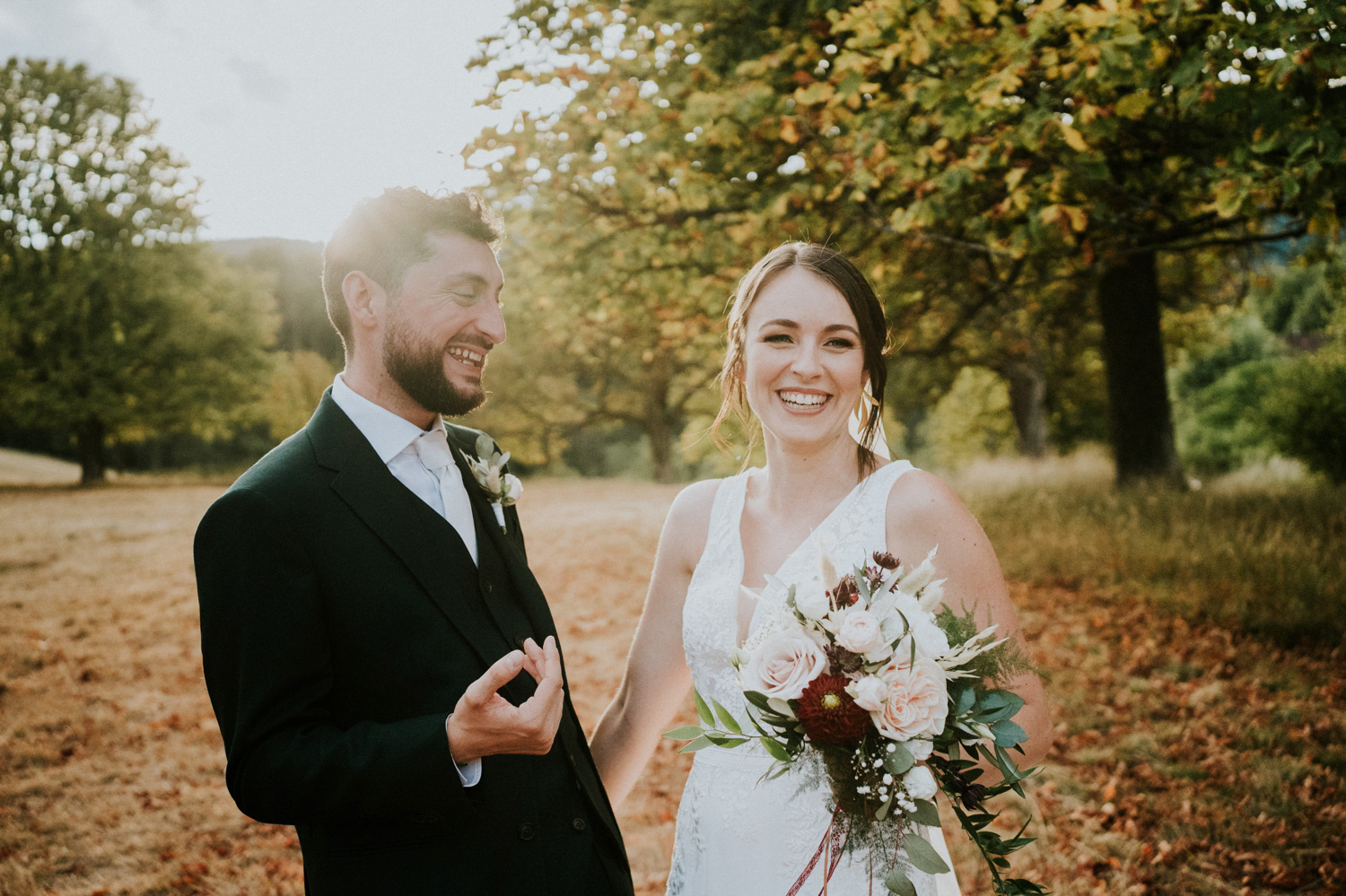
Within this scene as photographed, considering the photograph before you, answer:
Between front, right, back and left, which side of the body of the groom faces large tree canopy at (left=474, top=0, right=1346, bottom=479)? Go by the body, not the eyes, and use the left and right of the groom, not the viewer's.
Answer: left

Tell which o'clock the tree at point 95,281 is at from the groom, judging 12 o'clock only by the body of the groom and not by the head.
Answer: The tree is roughly at 7 o'clock from the groom.

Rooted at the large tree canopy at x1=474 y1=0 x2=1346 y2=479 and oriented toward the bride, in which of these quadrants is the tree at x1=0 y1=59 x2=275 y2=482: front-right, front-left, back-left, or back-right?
back-right

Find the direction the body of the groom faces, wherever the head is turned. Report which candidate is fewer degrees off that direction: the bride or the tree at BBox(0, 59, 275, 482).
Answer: the bride

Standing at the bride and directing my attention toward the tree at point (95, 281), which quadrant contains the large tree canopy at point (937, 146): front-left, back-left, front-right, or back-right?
front-right

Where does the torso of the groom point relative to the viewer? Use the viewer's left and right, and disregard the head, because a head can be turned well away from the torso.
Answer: facing the viewer and to the right of the viewer
